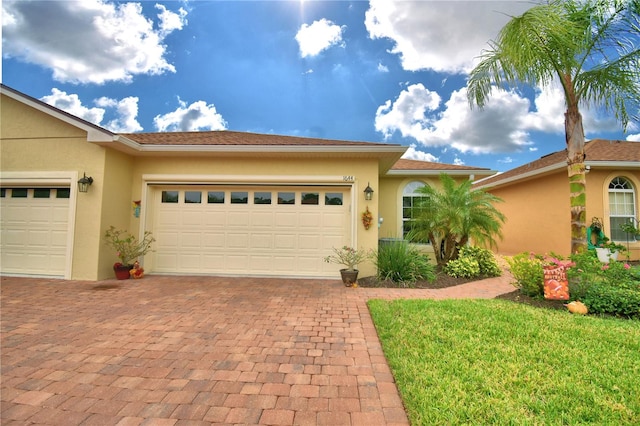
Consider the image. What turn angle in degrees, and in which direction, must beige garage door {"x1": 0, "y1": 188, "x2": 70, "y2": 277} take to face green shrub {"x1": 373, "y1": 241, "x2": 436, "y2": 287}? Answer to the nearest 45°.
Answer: approximately 45° to its left

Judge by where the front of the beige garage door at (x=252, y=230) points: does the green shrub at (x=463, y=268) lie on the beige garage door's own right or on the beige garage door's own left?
on the beige garage door's own left

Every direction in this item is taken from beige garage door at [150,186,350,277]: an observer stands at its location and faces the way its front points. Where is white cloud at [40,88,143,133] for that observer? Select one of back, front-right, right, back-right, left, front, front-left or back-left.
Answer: back-right

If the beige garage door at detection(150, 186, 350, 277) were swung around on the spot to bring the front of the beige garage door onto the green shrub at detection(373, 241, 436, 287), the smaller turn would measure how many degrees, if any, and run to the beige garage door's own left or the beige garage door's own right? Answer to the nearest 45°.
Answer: approximately 45° to the beige garage door's own left

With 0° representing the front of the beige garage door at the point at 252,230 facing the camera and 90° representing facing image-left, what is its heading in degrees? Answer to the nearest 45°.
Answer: approximately 0°

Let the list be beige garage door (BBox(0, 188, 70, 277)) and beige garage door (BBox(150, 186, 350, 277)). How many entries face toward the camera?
2

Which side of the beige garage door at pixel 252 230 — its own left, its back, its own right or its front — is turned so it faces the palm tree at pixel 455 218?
left

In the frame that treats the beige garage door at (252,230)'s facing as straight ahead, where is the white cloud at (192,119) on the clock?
The white cloud is roughly at 5 o'clock from the beige garage door.
